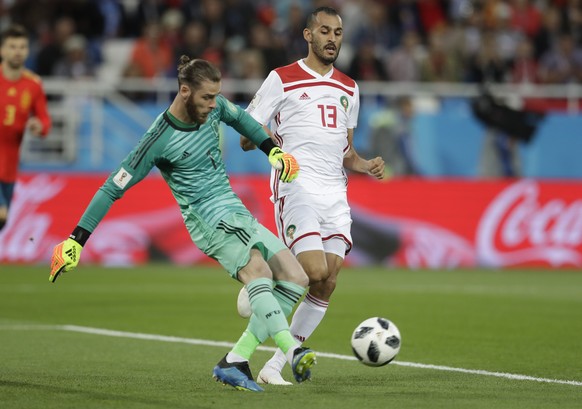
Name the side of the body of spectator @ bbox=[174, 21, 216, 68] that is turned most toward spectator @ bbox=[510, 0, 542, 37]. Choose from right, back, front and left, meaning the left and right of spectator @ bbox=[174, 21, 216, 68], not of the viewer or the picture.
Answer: left

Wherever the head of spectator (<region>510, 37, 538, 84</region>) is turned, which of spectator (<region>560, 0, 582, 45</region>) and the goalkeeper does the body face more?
the goalkeeper

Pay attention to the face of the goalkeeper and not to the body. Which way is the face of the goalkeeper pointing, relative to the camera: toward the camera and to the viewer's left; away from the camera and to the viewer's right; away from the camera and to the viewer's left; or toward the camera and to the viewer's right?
toward the camera and to the viewer's right

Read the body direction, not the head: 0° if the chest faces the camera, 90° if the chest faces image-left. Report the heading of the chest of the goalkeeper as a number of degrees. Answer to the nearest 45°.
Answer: approximately 315°

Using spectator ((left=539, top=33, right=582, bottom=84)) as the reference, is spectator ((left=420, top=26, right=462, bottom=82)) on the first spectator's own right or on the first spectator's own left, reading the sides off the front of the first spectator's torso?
on the first spectator's own right

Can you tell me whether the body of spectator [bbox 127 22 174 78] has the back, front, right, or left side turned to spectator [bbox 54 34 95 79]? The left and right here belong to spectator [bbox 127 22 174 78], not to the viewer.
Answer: right

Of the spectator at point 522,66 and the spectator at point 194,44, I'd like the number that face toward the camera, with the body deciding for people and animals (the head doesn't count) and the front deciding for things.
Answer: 2

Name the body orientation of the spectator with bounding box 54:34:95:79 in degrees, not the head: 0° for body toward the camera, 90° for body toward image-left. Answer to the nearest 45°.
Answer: approximately 0°

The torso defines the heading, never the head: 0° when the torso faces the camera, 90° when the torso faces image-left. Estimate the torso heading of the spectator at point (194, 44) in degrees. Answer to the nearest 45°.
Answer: approximately 0°
